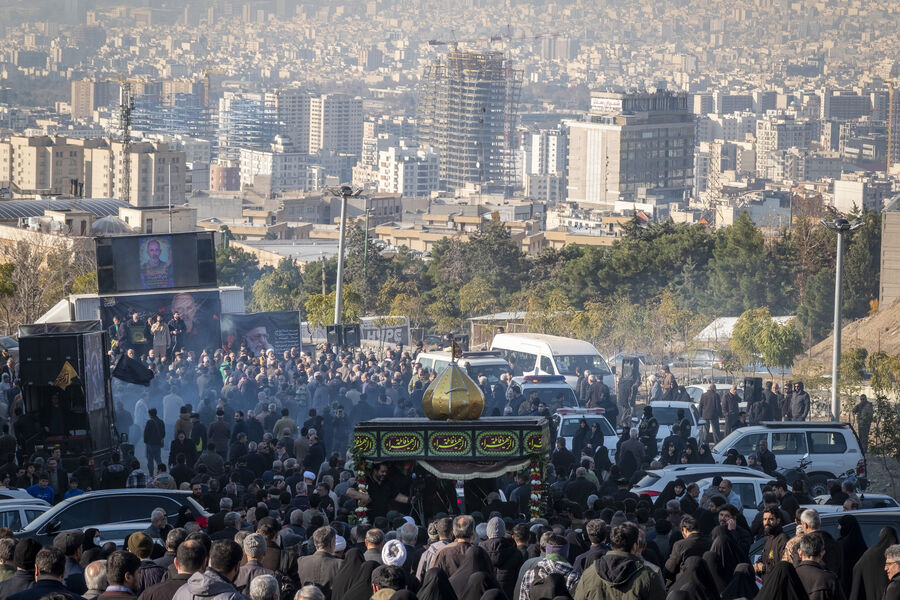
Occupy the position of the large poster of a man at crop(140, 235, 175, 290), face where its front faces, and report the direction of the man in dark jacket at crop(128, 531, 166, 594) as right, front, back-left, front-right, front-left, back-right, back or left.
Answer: front

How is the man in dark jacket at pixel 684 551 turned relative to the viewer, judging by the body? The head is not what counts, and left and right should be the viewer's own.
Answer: facing away from the viewer and to the left of the viewer

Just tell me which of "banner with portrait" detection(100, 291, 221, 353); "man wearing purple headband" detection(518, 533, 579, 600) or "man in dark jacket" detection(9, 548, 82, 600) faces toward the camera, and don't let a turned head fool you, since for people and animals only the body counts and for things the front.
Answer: the banner with portrait

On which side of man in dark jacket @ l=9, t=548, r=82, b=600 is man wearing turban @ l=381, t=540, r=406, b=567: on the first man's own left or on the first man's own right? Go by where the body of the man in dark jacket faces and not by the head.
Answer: on the first man's own right

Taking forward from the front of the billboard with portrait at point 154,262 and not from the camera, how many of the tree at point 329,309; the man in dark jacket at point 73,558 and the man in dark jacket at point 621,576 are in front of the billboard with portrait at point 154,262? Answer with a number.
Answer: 2

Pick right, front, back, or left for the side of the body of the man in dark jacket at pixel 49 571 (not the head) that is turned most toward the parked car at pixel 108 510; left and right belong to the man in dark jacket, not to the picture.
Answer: front

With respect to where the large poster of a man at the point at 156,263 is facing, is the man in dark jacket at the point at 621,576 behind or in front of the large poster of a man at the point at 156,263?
in front

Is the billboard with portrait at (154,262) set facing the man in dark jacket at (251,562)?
yes

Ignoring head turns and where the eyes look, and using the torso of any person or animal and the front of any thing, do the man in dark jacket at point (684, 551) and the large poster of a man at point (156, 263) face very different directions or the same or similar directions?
very different directions

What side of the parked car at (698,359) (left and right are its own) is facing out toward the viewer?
left

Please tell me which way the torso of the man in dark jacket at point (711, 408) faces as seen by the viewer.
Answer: away from the camera

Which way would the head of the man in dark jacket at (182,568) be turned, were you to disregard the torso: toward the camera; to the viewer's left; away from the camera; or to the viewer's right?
away from the camera

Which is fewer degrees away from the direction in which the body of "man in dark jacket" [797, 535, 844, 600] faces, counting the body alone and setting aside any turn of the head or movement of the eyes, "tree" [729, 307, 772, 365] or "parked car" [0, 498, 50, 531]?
the tree

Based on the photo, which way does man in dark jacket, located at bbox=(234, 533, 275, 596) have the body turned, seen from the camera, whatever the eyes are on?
away from the camera

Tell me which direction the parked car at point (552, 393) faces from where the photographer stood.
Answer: facing the viewer and to the right of the viewer

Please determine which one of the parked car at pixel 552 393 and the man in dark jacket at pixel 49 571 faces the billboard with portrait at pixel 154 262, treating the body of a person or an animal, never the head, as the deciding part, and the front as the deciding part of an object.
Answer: the man in dark jacket

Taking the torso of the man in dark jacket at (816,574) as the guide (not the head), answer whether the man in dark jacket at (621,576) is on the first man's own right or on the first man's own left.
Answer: on the first man's own left

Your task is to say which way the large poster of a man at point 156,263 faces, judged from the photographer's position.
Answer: facing the viewer
